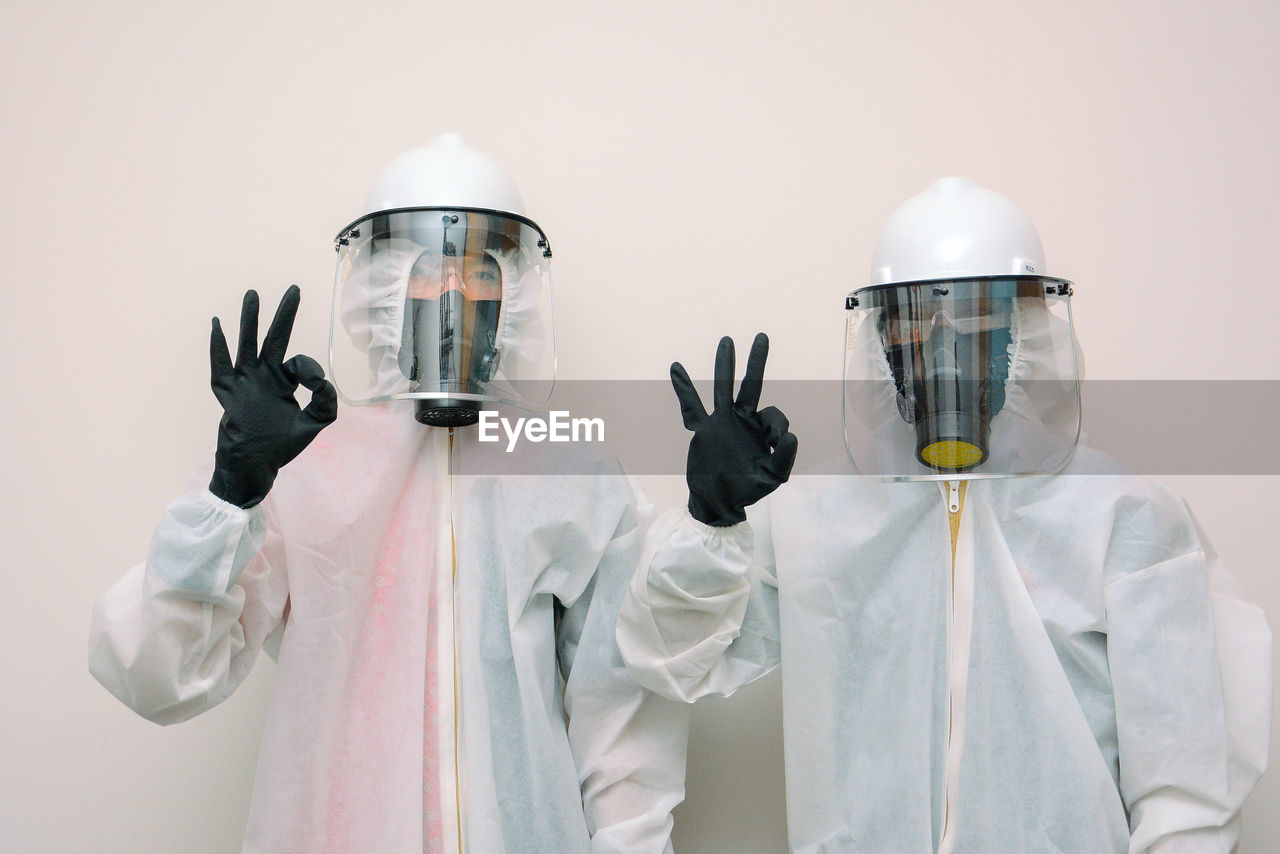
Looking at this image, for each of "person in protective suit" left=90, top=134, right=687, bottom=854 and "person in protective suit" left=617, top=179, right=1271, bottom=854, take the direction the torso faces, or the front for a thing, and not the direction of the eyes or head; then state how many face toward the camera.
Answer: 2

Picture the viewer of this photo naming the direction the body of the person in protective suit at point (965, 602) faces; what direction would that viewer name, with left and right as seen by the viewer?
facing the viewer

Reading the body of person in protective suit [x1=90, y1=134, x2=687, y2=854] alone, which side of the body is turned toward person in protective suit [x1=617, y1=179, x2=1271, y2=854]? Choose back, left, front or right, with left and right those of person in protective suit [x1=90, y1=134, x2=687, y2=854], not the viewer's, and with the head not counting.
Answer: left

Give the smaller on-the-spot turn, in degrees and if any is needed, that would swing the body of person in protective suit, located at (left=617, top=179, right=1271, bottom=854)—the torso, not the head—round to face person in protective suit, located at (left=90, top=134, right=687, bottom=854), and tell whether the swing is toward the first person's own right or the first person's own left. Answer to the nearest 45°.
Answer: approximately 90° to the first person's own right

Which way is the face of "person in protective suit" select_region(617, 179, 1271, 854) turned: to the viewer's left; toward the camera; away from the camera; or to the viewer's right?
toward the camera

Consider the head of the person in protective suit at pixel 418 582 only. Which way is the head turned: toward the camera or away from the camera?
toward the camera
